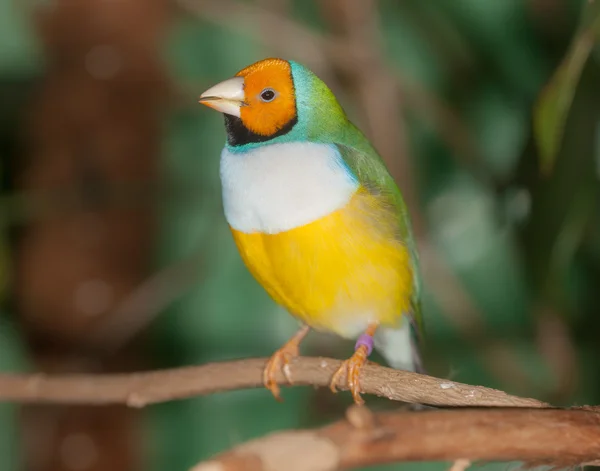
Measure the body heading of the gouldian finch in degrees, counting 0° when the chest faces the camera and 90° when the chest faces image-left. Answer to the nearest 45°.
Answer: approximately 45°
